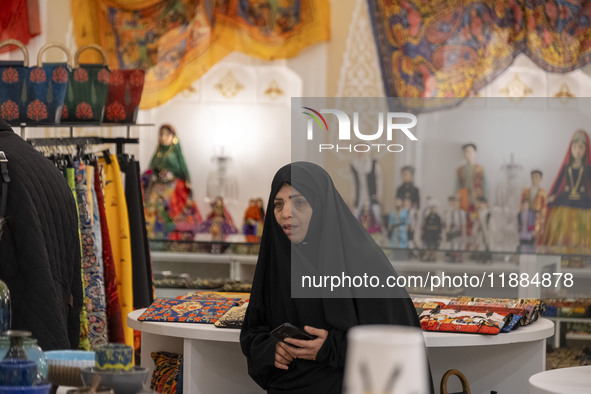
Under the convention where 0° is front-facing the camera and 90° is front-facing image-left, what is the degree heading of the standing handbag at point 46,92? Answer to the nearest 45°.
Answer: approximately 0°

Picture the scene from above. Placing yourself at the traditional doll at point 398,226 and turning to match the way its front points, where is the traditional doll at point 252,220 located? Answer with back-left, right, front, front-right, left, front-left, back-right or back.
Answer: right

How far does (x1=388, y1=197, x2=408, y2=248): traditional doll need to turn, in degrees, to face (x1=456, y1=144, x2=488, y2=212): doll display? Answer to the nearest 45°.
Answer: approximately 90° to its left

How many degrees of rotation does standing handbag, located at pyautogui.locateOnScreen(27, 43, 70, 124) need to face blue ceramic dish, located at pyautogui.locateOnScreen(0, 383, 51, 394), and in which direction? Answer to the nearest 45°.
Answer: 0° — it already faces it

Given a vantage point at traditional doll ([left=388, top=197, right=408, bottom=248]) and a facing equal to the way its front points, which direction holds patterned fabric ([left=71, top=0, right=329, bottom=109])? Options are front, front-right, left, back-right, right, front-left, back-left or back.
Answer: right

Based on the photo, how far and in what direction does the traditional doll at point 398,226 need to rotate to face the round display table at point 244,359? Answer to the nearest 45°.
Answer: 0° — it already faces it

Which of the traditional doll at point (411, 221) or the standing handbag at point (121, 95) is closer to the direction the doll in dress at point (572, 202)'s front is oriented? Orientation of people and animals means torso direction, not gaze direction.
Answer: the standing handbag
